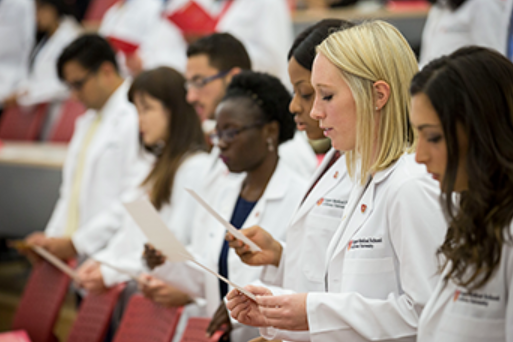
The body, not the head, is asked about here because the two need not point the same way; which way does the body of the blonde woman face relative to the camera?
to the viewer's left

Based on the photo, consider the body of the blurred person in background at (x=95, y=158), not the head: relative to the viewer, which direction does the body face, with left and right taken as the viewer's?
facing the viewer and to the left of the viewer

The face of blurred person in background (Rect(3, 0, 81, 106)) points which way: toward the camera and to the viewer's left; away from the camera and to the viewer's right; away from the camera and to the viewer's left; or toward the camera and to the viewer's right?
toward the camera and to the viewer's left

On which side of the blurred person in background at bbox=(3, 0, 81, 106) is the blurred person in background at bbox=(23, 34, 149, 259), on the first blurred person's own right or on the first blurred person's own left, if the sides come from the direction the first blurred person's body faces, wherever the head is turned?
on the first blurred person's own left

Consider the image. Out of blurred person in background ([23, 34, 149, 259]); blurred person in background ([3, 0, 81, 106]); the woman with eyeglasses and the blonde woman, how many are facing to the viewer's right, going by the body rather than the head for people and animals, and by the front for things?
0

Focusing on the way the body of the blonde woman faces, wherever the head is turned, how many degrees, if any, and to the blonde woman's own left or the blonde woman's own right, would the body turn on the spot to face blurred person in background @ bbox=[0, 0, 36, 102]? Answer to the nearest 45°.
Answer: approximately 45° to the blonde woman's own right

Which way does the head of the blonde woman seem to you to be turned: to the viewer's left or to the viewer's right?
to the viewer's left

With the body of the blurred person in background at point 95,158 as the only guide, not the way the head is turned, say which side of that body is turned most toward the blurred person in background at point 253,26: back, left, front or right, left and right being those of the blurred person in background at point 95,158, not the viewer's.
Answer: back

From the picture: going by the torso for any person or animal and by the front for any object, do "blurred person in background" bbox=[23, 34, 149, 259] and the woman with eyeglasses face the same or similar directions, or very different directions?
same or similar directions

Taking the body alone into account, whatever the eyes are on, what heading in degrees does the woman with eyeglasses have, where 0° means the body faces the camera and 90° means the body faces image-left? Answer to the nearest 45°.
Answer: approximately 45°

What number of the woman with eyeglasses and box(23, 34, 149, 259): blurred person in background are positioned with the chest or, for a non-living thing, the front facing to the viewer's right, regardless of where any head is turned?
0

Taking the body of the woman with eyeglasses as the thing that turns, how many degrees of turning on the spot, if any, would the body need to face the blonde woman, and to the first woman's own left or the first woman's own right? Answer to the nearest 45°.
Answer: approximately 45° to the first woman's own left

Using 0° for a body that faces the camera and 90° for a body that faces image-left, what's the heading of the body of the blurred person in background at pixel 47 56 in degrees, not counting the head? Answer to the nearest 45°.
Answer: approximately 45°

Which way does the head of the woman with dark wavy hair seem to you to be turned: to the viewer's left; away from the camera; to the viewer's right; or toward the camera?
to the viewer's left
